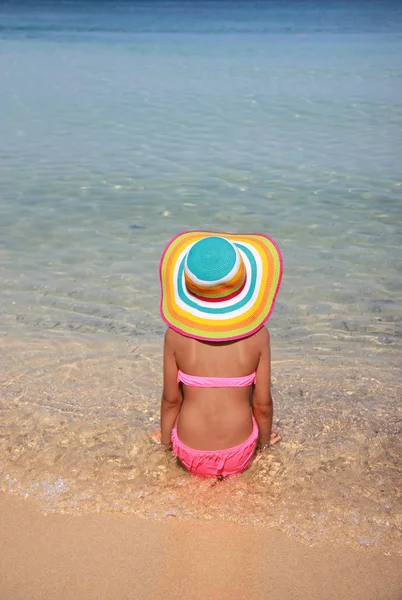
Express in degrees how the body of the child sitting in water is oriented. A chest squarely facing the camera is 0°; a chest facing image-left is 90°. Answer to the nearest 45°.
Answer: approximately 180°

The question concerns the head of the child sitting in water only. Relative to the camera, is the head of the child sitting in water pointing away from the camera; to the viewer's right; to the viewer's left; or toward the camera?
away from the camera
